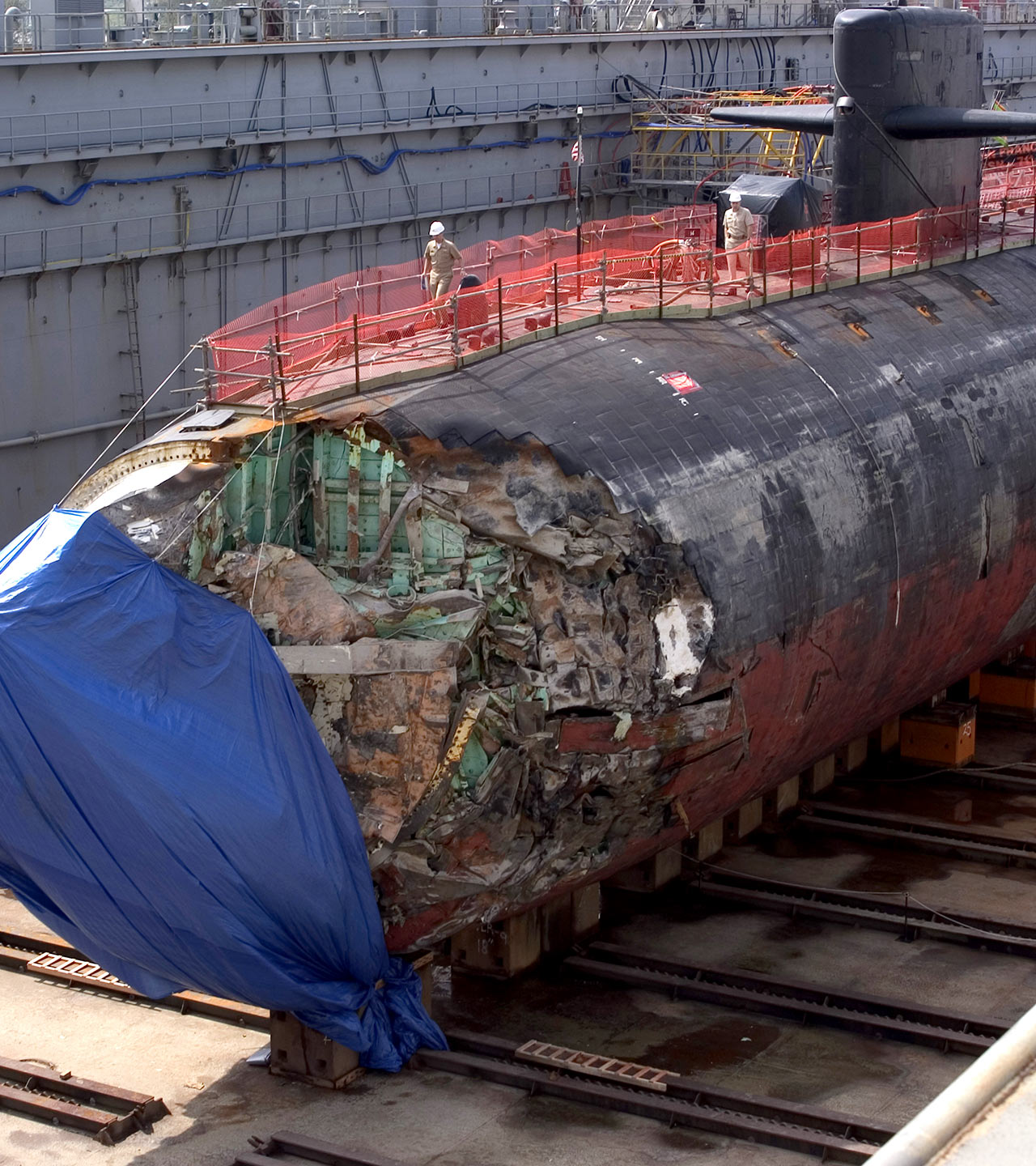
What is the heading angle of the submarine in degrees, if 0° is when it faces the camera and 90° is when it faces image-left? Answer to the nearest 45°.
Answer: approximately 45°
